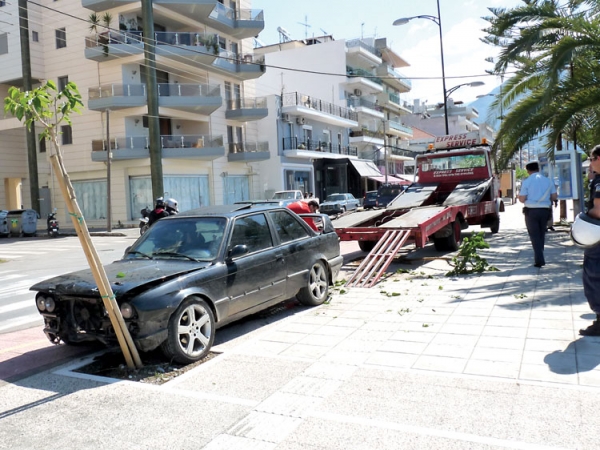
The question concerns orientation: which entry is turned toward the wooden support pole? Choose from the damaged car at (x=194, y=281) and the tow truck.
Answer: the damaged car

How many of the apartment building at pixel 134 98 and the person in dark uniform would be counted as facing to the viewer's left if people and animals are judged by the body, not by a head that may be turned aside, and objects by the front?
1

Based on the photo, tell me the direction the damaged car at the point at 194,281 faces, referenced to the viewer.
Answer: facing the viewer and to the left of the viewer

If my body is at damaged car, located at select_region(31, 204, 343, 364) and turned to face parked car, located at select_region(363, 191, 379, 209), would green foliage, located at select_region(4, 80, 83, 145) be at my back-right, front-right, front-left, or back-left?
back-left

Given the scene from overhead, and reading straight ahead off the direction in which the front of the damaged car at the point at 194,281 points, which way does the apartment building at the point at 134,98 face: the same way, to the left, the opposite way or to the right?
to the left

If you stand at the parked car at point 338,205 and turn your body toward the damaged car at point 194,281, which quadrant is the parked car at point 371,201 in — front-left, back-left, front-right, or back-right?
back-left

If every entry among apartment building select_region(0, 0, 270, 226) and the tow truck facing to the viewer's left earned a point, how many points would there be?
0

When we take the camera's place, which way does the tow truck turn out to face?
facing away from the viewer and to the right of the viewer

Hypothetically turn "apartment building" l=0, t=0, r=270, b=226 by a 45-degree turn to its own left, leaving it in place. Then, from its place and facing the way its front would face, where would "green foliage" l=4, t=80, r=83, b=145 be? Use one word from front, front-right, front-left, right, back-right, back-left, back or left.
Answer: right

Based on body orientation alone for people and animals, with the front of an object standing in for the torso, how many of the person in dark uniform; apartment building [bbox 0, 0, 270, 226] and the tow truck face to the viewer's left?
1

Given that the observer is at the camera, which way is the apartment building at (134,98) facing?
facing the viewer and to the right of the viewer

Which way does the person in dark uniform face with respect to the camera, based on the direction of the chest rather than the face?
to the viewer's left

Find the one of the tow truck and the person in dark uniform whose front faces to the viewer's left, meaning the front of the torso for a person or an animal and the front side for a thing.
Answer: the person in dark uniform

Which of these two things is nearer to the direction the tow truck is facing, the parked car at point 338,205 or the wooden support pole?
the parked car

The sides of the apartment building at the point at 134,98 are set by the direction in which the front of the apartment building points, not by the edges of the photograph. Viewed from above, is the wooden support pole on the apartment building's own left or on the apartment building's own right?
on the apartment building's own right

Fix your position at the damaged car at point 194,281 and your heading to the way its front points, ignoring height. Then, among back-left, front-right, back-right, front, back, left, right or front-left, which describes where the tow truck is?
back

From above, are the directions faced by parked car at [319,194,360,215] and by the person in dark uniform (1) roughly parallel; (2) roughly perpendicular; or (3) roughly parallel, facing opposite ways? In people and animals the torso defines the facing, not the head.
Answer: roughly perpendicular

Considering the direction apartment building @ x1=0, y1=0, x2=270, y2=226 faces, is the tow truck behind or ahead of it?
ahead
